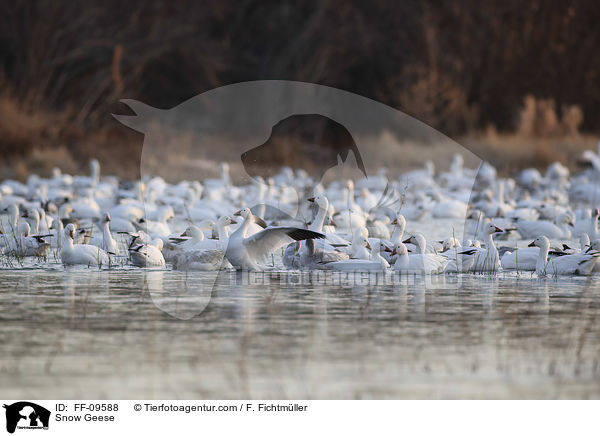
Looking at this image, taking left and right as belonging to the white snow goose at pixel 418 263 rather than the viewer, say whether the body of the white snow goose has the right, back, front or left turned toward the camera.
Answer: left

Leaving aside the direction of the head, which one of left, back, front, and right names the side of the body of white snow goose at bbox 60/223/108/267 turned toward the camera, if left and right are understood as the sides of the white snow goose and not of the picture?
left

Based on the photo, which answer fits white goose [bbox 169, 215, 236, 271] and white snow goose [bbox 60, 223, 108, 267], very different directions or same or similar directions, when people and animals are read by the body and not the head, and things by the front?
very different directions

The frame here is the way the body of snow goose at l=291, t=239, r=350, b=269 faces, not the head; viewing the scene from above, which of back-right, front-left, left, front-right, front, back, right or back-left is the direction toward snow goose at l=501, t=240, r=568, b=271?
back

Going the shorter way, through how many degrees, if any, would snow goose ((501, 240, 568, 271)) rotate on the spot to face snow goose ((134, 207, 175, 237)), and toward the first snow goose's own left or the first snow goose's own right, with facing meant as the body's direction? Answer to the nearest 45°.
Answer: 0° — it already faces it

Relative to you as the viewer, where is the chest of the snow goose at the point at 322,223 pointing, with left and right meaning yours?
facing to the left of the viewer

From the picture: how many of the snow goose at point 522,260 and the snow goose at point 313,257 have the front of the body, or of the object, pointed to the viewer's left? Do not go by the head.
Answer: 2

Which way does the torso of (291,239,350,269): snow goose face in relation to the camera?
to the viewer's left

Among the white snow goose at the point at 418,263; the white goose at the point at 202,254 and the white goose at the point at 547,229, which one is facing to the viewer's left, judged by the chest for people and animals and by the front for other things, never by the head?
the white snow goose

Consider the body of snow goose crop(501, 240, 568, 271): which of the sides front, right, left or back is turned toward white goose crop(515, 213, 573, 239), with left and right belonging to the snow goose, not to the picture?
right

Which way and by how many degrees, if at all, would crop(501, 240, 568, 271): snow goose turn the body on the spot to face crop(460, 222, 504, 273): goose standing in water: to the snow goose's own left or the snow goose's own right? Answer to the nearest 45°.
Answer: approximately 45° to the snow goose's own left
